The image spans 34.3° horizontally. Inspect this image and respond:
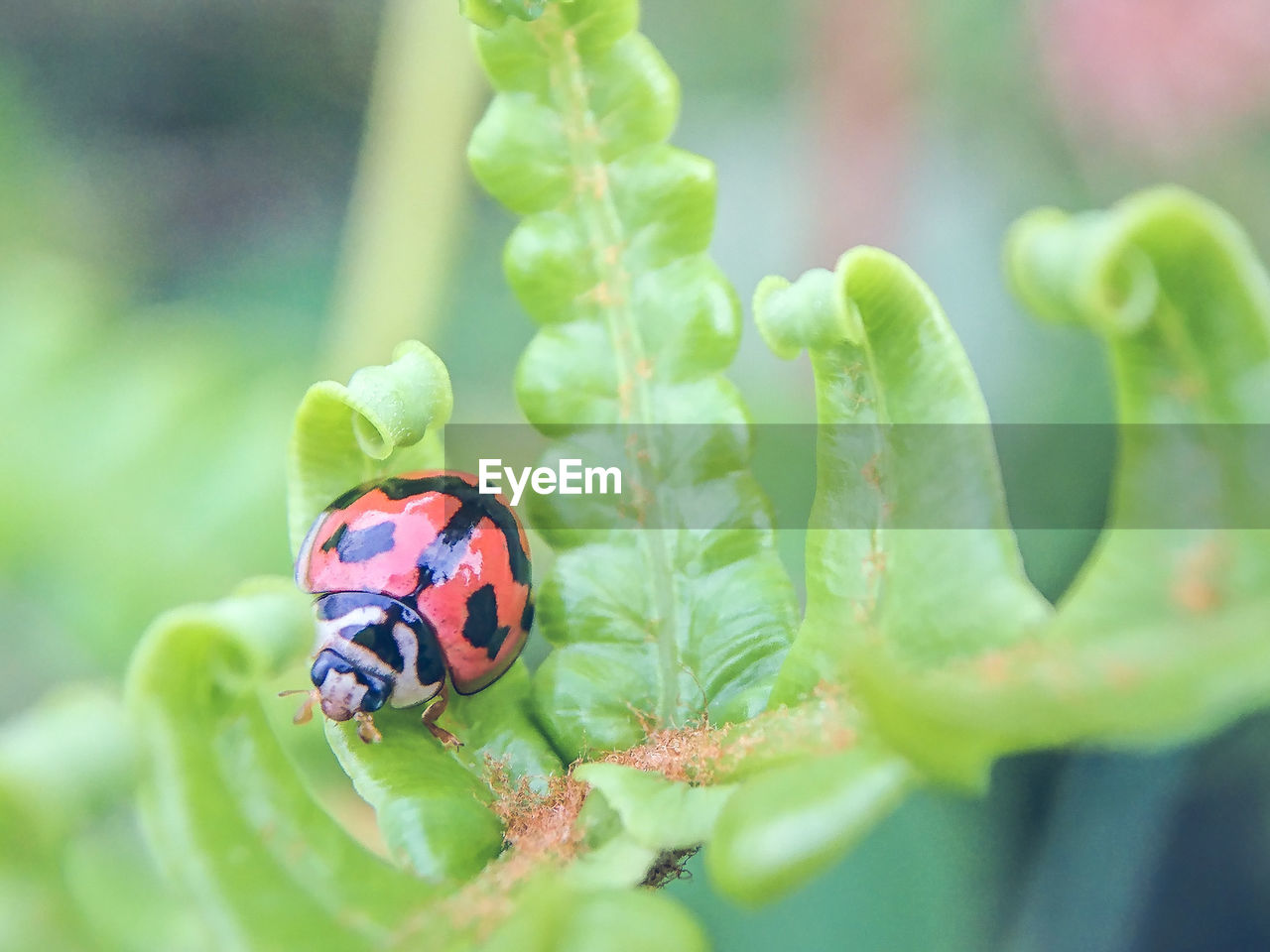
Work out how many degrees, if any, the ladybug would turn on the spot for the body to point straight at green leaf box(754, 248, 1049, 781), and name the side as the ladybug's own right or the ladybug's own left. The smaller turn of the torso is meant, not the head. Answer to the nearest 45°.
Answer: approximately 90° to the ladybug's own left

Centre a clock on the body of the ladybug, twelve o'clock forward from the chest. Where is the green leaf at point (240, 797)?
The green leaf is roughly at 11 o'clock from the ladybug.

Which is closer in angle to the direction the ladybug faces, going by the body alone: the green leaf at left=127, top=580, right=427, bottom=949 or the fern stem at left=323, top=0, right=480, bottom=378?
the green leaf

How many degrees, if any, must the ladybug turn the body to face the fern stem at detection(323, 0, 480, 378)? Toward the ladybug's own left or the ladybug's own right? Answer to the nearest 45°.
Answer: approximately 135° to the ladybug's own right

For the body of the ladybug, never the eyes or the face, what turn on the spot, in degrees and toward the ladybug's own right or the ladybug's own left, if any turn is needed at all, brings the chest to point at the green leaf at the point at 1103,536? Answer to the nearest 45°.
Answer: approximately 90° to the ladybug's own left

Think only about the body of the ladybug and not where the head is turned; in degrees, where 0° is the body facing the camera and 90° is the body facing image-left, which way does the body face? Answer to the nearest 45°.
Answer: approximately 45°

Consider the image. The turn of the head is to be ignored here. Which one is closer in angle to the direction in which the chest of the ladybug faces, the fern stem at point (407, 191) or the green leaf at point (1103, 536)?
the green leaf

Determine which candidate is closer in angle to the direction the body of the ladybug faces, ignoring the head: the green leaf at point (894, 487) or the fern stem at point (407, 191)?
the green leaf
